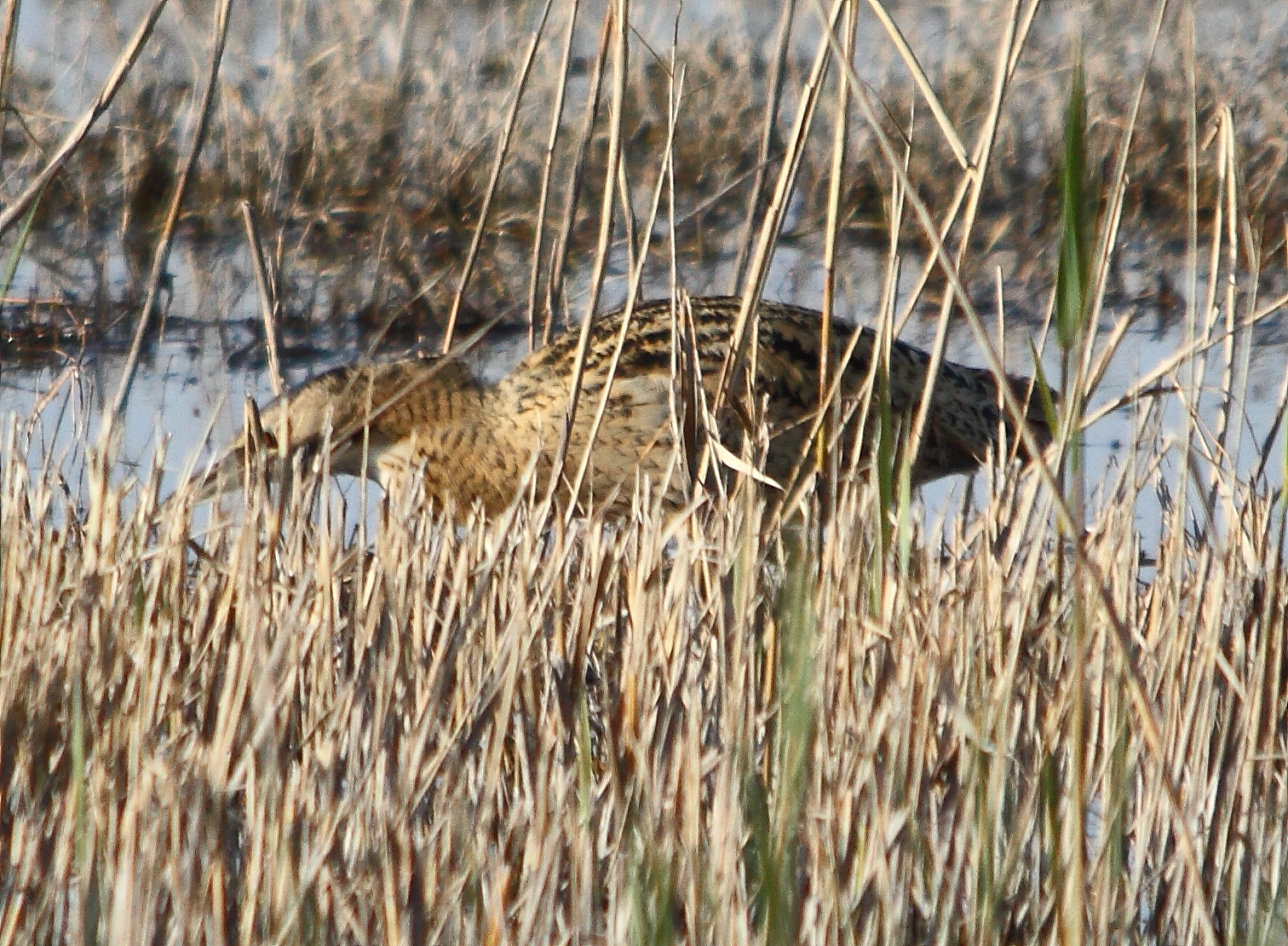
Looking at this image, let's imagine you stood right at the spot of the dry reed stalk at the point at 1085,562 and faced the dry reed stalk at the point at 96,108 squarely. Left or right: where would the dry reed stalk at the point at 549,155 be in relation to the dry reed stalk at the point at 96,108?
right

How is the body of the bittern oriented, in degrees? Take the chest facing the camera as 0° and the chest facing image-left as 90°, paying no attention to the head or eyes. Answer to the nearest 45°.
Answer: approximately 90°

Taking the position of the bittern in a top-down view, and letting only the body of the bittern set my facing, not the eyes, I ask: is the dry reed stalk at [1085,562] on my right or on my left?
on my left
